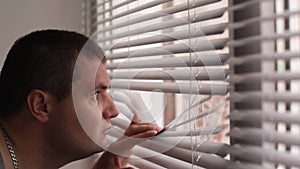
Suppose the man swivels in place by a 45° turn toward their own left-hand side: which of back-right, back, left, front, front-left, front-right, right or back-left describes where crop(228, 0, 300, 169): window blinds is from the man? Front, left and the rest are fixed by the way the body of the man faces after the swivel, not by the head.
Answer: right

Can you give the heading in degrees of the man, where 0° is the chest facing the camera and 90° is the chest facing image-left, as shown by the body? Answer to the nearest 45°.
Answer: approximately 270°
